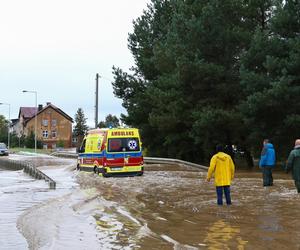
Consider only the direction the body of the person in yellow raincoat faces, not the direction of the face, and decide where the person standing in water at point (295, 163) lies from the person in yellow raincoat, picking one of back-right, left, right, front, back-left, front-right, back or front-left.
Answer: front-right

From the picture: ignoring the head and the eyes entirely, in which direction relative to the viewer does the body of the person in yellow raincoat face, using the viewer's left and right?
facing away from the viewer

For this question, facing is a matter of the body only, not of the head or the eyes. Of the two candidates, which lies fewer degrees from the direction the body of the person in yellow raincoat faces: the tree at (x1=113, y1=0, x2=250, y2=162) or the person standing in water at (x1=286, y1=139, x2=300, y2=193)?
the tree
